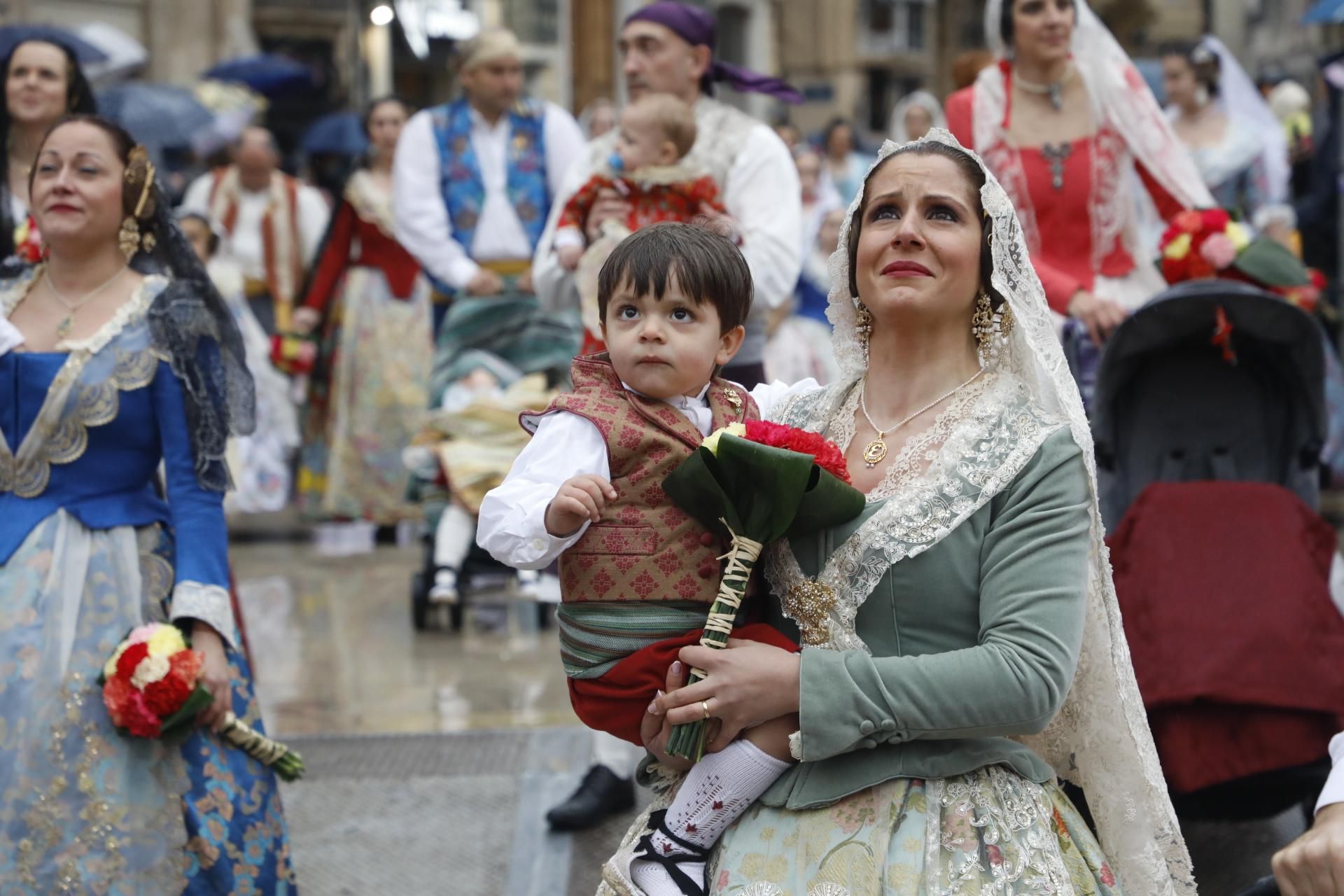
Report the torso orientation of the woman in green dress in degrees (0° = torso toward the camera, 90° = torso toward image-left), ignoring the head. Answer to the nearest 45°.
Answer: approximately 45°

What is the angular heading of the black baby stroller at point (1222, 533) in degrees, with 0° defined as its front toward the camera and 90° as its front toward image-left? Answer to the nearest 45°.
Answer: approximately 0°

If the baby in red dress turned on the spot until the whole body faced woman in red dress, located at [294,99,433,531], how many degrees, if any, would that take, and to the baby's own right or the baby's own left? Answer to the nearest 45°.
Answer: approximately 135° to the baby's own right

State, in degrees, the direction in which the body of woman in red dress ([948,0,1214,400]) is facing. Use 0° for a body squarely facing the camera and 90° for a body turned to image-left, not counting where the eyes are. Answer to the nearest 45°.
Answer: approximately 0°

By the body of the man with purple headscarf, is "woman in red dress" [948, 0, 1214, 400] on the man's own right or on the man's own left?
on the man's own left

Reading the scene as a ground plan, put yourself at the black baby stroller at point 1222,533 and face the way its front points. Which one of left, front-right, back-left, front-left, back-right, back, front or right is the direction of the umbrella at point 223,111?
back-right

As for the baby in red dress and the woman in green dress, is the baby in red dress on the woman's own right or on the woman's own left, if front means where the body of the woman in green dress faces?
on the woman's own right

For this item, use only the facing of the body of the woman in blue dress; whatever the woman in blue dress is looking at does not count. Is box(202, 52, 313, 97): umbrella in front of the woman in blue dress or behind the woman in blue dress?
behind

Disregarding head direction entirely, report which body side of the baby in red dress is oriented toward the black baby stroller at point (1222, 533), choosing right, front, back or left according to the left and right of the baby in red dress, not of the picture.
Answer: left

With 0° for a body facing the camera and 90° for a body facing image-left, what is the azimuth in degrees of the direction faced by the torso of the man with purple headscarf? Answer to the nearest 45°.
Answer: approximately 45°

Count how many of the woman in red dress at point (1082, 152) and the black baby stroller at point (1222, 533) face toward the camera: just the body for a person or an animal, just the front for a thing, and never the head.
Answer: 2
